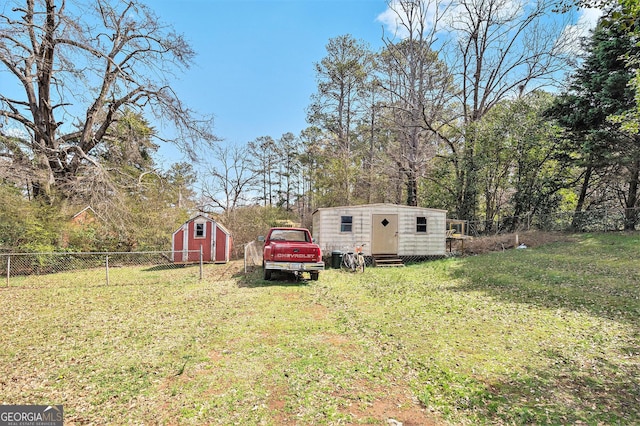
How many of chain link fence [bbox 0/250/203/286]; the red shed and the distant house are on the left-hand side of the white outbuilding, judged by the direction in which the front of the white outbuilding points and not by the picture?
0

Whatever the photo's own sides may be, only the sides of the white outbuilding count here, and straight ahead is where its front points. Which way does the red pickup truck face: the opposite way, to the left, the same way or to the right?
the opposite way

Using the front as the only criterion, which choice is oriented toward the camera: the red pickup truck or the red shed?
the red shed

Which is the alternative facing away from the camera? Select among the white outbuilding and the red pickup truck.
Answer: the red pickup truck

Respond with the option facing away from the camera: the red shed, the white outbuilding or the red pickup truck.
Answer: the red pickup truck

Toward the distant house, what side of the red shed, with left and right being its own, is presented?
back

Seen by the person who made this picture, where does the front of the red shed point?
facing the viewer

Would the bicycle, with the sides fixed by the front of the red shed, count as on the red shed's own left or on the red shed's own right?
on the red shed's own left

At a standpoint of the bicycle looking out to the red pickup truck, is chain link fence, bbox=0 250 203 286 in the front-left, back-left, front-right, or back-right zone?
front-right

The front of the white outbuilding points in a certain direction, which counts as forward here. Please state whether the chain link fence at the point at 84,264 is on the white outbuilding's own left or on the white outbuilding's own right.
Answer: on the white outbuilding's own right

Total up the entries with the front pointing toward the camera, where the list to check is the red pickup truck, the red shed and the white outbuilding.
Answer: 2

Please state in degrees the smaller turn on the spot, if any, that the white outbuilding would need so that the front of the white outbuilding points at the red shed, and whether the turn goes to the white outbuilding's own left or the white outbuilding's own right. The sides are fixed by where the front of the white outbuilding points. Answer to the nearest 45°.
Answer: approximately 90° to the white outbuilding's own right

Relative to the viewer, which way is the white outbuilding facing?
toward the camera

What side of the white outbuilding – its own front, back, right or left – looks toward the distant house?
right

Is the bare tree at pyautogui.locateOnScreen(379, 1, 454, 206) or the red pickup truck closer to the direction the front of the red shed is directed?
the red pickup truck

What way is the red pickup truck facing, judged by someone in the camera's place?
facing away from the viewer
